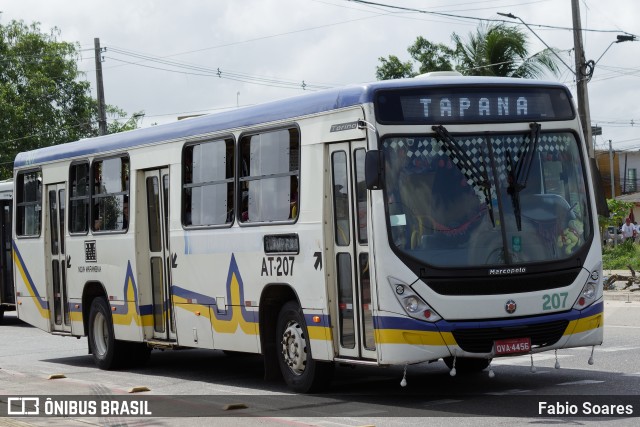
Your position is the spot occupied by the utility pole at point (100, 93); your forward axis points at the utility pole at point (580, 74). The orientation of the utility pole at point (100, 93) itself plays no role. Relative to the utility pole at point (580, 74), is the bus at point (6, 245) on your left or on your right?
right

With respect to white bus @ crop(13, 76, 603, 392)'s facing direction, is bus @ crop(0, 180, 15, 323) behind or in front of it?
behind

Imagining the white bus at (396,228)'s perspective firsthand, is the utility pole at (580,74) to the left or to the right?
on its left

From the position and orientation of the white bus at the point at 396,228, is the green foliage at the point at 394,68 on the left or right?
on its left

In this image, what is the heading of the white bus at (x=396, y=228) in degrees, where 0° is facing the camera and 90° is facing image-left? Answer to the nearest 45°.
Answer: approximately 315°

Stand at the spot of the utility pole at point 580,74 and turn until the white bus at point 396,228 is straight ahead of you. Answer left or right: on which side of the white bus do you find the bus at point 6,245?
right
